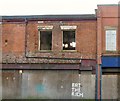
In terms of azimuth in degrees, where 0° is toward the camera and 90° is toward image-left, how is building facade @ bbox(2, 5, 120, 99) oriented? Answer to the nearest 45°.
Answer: approximately 0°
